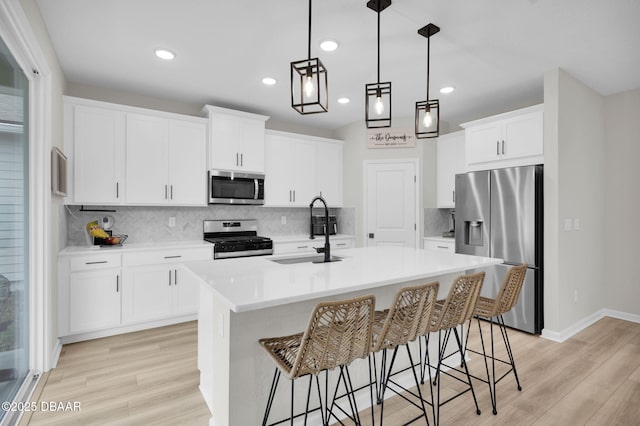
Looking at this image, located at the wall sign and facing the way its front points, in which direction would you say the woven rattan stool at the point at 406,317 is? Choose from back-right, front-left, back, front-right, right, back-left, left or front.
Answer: front

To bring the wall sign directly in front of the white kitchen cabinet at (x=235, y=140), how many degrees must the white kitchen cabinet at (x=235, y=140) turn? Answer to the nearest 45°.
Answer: approximately 45° to its left

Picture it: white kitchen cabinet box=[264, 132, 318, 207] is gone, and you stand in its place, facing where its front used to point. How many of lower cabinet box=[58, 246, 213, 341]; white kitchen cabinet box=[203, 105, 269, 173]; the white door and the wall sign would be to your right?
2

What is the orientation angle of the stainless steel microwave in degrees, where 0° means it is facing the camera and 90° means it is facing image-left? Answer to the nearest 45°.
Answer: approximately 315°

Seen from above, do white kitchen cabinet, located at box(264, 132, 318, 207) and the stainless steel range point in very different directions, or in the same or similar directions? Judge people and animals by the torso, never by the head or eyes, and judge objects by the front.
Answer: same or similar directions

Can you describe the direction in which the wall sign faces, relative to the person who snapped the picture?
facing the viewer

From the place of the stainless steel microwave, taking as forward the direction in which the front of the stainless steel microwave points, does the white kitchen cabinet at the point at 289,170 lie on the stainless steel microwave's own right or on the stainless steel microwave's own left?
on the stainless steel microwave's own left

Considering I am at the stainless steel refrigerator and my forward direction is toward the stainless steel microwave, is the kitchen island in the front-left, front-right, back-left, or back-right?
front-left

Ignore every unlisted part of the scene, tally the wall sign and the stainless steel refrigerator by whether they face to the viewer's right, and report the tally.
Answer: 0

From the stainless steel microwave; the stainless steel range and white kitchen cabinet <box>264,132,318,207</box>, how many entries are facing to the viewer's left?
0

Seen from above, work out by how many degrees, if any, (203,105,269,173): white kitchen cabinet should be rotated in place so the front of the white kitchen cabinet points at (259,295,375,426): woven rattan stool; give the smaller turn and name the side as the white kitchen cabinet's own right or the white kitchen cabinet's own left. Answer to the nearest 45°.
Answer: approximately 45° to the white kitchen cabinet's own right

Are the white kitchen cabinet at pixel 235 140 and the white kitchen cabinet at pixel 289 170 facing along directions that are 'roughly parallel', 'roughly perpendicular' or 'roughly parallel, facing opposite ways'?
roughly parallel

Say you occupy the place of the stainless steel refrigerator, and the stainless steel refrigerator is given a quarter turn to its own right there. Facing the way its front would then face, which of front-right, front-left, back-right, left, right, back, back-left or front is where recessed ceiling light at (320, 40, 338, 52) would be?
left
